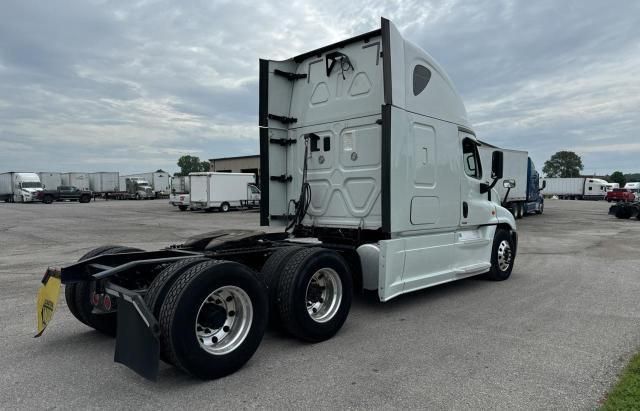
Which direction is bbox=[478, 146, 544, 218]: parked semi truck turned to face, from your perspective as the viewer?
facing away from the viewer and to the right of the viewer

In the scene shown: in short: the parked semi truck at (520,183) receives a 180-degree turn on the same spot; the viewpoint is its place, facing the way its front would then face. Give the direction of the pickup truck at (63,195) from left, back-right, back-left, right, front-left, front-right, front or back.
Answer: front-right

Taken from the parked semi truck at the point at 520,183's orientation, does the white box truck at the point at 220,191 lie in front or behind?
behind

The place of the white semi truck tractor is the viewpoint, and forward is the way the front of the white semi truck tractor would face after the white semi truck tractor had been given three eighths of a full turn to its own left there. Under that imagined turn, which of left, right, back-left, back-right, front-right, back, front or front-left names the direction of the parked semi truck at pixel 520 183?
back-right

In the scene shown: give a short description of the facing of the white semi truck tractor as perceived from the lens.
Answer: facing away from the viewer and to the right of the viewer

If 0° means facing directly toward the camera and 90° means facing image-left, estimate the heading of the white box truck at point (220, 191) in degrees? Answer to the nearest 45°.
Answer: approximately 225°
